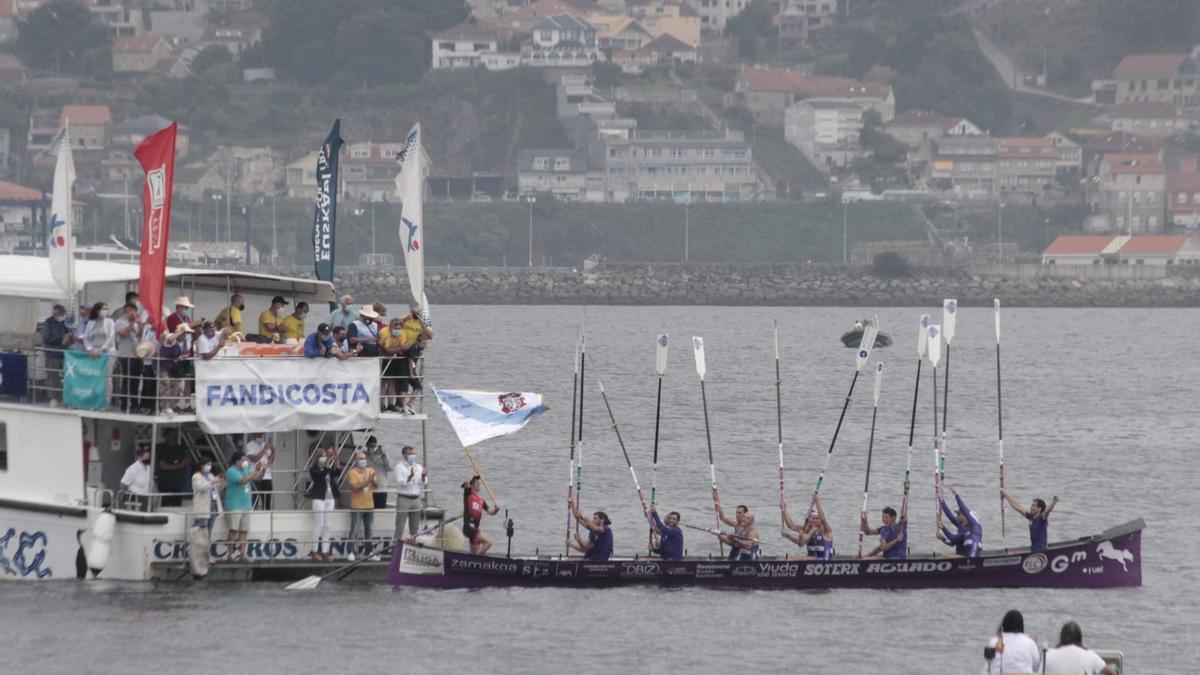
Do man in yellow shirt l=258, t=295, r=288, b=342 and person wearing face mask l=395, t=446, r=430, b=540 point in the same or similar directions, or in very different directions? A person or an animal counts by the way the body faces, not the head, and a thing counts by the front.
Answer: same or similar directions

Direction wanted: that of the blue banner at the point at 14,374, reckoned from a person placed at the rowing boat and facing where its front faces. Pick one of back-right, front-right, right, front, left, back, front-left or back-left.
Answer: back

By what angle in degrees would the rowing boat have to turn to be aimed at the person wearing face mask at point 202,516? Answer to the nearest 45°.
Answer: approximately 180°

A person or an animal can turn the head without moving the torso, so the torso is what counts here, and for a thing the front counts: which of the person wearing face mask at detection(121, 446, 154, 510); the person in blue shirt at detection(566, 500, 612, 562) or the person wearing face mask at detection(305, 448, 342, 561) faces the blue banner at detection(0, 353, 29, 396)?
the person in blue shirt

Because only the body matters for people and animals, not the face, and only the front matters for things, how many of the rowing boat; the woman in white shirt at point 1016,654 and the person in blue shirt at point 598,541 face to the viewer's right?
1

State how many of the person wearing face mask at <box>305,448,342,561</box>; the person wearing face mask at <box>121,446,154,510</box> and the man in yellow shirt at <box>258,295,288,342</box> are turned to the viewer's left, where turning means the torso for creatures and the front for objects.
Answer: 0

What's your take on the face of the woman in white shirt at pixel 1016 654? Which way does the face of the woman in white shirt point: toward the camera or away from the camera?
away from the camera

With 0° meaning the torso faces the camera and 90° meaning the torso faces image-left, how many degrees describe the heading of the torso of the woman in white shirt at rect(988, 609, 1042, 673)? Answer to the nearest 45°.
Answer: approximately 180°

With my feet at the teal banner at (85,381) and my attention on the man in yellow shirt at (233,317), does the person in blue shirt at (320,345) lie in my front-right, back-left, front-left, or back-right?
front-right

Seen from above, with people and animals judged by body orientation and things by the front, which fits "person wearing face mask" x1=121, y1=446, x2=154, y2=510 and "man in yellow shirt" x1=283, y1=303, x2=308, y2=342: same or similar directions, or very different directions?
same or similar directions

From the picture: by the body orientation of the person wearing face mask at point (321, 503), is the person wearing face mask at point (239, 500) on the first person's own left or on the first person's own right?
on the first person's own right
